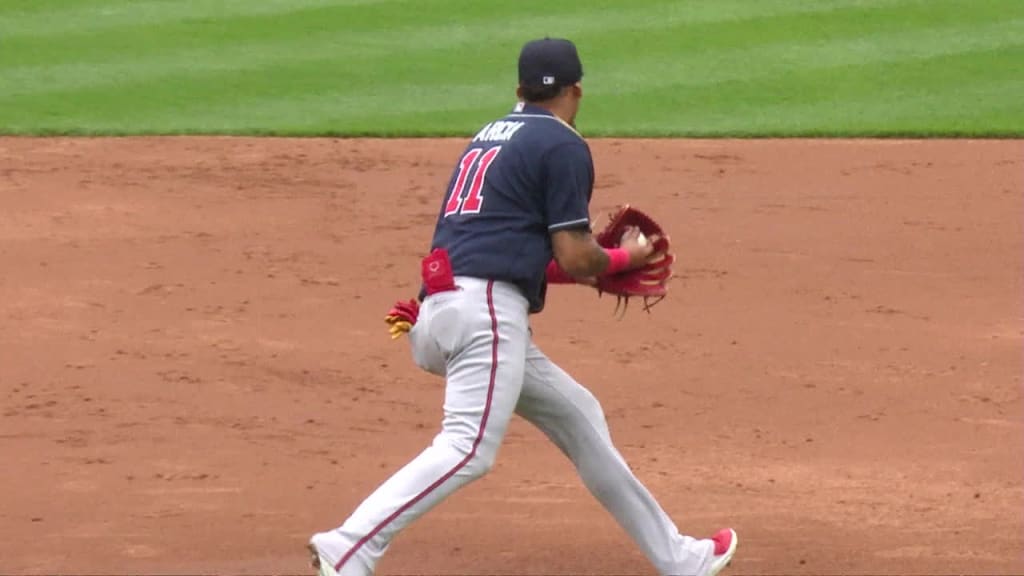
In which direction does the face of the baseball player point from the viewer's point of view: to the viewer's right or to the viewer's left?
to the viewer's right

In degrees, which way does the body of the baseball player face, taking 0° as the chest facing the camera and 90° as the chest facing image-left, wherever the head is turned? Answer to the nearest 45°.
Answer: approximately 225°
